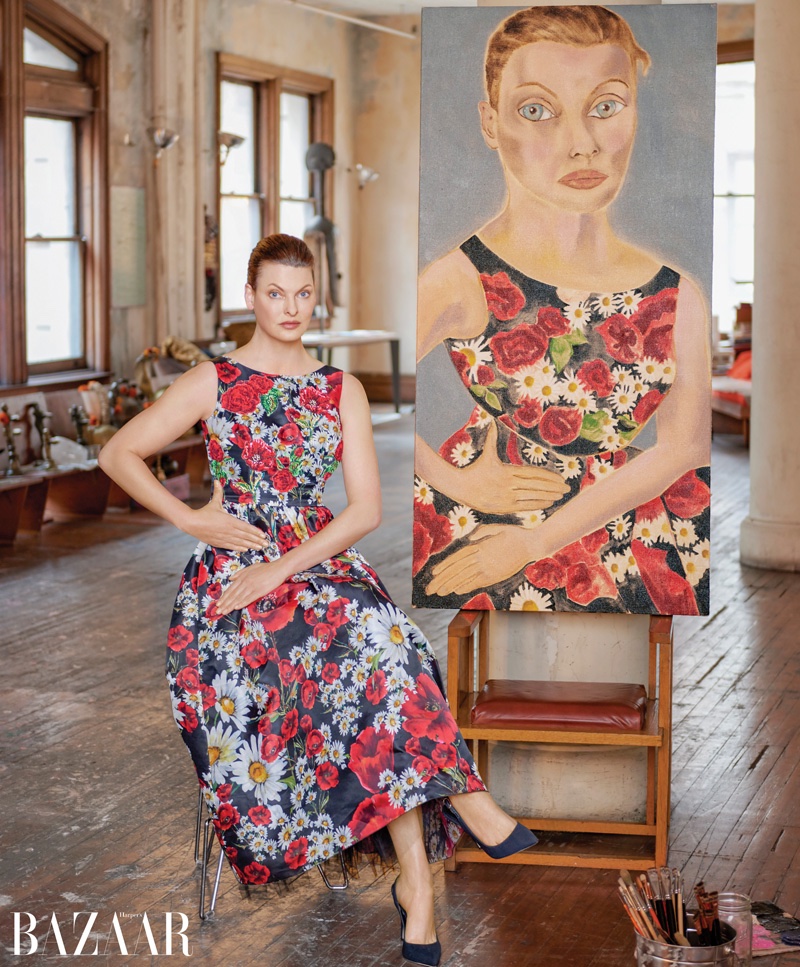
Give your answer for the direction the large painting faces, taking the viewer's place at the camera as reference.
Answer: facing the viewer

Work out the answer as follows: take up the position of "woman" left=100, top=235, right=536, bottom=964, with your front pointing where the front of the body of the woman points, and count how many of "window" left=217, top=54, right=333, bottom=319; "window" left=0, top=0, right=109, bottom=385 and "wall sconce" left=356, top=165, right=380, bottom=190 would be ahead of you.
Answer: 0

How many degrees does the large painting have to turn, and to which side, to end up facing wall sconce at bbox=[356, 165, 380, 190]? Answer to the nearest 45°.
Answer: approximately 180°

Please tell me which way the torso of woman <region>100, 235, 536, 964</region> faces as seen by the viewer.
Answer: toward the camera

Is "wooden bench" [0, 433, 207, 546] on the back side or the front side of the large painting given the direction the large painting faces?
on the back side

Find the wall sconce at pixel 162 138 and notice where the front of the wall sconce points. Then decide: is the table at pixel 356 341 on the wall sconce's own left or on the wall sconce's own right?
on the wall sconce's own left

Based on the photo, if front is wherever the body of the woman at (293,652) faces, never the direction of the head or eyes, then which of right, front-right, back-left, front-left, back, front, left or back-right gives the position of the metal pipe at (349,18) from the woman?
back

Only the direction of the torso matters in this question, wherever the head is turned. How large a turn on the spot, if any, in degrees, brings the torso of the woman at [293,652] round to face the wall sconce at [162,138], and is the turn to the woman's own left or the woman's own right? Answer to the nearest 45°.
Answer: approximately 180°

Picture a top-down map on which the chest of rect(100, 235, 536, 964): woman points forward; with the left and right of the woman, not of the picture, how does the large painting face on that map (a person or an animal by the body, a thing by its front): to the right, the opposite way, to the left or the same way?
the same way

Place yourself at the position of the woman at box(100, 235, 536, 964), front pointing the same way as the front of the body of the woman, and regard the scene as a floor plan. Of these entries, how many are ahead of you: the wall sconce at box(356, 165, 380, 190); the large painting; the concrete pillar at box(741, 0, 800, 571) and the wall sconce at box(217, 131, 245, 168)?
0

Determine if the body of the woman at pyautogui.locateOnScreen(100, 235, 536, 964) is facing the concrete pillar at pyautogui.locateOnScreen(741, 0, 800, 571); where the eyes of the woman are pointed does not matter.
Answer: no

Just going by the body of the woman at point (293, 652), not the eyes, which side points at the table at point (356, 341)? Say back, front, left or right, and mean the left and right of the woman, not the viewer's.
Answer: back

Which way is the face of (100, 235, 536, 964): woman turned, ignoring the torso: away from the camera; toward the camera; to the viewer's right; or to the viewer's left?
toward the camera

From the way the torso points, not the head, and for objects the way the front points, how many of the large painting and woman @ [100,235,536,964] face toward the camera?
2

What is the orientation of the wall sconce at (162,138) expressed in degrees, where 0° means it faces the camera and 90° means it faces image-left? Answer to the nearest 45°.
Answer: approximately 315°

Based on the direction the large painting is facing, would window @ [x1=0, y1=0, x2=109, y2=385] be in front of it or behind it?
behind
